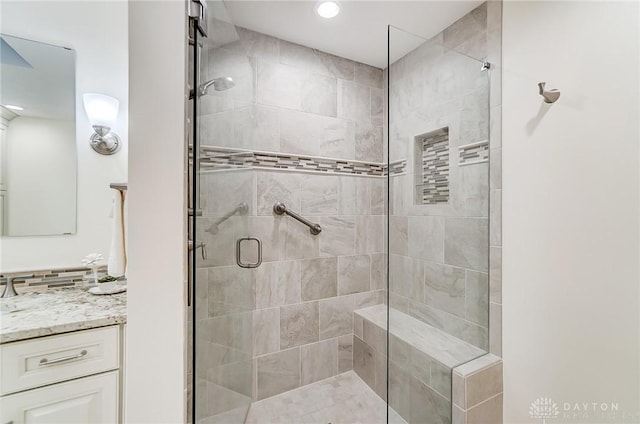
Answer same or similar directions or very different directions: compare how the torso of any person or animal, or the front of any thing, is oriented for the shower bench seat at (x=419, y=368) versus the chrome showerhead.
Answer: very different directions

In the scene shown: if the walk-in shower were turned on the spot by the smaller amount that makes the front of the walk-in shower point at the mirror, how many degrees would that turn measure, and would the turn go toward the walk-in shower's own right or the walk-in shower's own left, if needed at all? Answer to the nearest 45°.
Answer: approximately 135° to the walk-in shower's own right

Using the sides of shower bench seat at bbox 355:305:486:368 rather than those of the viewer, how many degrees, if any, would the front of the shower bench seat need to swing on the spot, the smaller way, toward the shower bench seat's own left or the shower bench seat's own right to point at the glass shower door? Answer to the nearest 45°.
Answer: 0° — it already faces it

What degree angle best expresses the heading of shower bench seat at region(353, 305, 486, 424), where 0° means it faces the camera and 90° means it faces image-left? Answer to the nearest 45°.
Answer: approximately 45°

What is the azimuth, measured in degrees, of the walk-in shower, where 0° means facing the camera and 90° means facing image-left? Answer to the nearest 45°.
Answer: approximately 315°

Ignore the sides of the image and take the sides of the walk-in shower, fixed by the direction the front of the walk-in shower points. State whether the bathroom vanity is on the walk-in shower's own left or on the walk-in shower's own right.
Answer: on the walk-in shower's own right
